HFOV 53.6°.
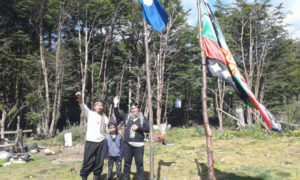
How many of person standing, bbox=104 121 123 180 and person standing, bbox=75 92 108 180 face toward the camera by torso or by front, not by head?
2

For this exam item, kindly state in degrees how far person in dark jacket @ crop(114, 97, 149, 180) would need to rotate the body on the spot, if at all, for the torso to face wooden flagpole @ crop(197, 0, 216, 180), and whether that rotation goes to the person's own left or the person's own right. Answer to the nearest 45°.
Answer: approximately 45° to the person's own left

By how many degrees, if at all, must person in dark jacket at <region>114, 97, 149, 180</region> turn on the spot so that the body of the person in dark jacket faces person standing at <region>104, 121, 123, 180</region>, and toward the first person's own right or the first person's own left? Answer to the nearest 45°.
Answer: approximately 135° to the first person's own right

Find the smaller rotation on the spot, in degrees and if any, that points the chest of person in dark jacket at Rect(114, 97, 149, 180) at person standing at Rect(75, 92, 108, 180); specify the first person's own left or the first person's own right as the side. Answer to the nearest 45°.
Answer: approximately 90° to the first person's own right

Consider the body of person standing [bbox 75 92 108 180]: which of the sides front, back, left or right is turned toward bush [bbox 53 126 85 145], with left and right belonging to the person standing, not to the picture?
back

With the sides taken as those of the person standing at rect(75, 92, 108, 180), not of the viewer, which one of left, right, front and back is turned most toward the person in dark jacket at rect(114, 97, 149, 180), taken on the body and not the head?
left

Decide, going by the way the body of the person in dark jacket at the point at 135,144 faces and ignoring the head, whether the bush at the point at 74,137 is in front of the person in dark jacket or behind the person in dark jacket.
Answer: behind
